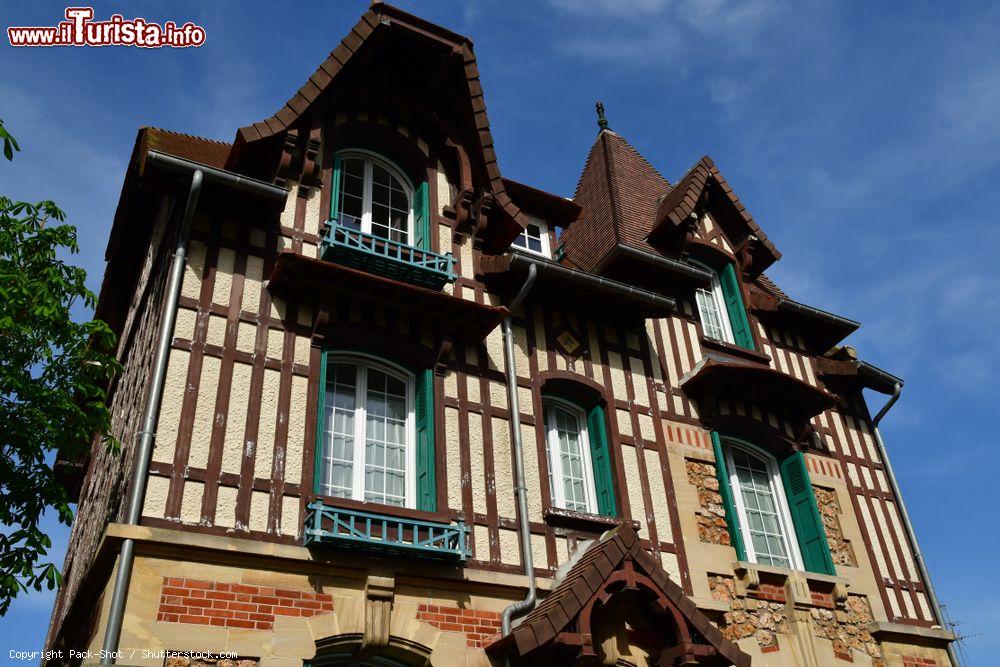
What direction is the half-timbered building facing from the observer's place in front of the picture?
facing the viewer and to the right of the viewer
